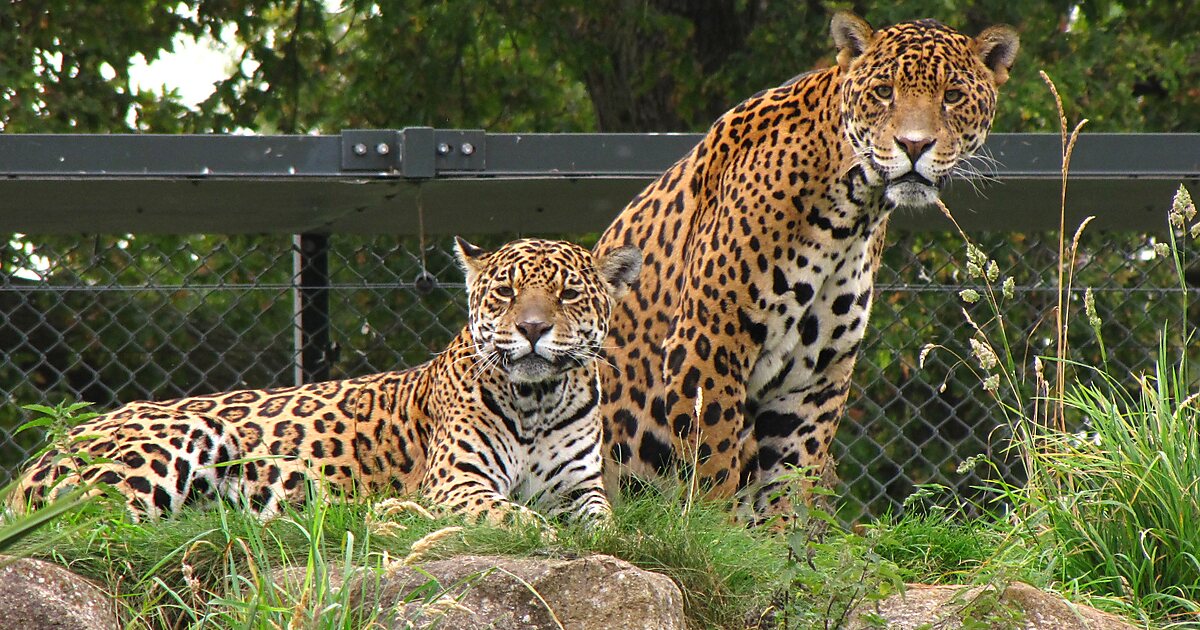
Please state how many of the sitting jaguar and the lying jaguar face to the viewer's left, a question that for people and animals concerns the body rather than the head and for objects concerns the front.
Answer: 0

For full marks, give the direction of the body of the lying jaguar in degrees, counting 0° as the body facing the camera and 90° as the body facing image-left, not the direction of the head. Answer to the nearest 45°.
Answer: approximately 315°

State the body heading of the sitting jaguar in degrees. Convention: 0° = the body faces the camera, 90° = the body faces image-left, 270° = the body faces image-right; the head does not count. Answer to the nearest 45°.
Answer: approximately 315°

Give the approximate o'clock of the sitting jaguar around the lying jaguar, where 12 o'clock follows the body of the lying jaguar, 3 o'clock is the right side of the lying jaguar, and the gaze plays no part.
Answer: The sitting jaguar is roughly at 11 o'clock from the lying jaguar.

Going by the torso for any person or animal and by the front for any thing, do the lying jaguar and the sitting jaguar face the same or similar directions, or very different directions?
same or similar directions

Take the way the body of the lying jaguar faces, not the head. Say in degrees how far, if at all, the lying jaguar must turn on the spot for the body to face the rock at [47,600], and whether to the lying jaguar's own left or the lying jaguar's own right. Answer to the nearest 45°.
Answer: approximately 90° to the lying jaguar's own right

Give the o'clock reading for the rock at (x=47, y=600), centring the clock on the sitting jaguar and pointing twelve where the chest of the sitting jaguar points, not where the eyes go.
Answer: The rock is roughly at 3 o'clock from the sitting jaguar.

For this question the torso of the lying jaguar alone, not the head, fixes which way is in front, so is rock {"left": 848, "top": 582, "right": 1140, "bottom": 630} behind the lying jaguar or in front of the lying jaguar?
in front
